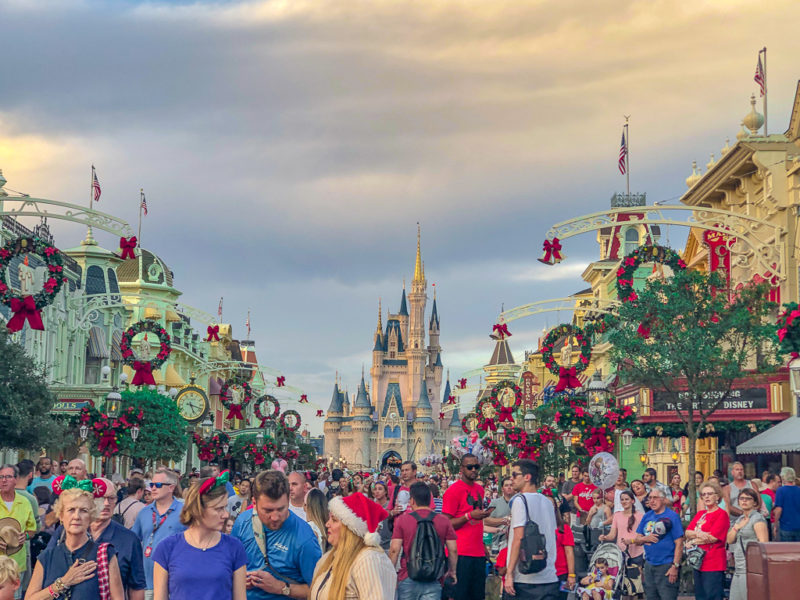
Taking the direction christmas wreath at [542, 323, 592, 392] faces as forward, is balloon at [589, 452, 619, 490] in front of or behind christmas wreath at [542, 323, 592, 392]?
in front

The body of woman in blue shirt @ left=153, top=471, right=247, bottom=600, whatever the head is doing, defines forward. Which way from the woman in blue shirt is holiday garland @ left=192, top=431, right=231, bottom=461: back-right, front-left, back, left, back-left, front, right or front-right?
back

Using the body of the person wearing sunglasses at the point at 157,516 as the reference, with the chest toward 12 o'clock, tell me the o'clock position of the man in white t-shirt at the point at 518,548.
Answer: The man in white t-shirt is roughly at 8 o'clock from the person wearing sunglasses.

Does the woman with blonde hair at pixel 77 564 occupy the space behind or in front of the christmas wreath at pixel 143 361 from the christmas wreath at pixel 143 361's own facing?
in front

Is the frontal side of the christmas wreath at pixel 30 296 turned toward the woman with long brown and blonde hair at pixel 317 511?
yes

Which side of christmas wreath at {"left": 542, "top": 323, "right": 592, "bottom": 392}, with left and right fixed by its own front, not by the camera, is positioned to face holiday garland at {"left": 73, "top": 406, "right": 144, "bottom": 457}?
right

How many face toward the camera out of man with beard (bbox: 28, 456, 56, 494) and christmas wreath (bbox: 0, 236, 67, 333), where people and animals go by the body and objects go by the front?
2

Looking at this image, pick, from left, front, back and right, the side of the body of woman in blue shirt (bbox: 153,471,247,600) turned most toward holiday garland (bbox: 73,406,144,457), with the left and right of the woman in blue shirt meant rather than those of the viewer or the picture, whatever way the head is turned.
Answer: back

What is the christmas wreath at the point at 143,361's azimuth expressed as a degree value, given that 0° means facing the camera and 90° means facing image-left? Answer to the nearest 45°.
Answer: approximately 0°

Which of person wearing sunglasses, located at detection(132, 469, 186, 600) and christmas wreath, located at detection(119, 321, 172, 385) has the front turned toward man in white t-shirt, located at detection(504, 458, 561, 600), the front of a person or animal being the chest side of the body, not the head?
the christmas wreath
